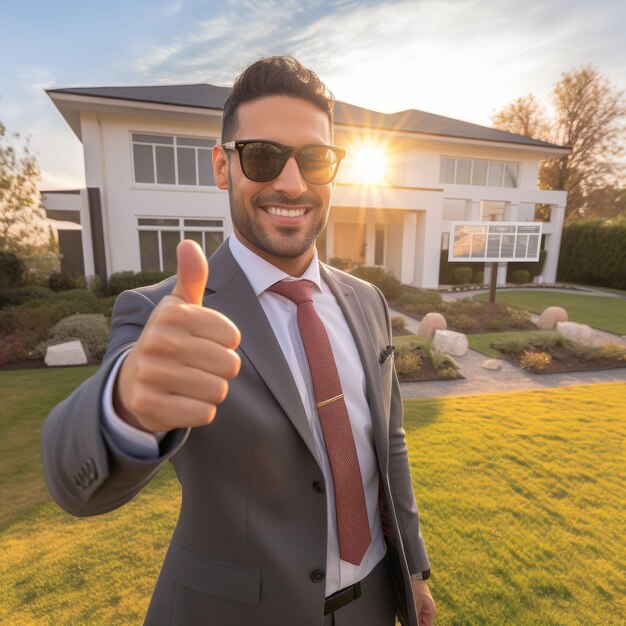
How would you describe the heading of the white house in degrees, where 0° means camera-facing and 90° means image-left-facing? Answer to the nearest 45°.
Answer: approximately 0°

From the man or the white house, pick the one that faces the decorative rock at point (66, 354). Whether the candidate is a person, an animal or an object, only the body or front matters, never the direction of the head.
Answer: the white house

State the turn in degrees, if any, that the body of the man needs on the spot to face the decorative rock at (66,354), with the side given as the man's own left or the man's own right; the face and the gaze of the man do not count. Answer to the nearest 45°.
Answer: approximately 180°

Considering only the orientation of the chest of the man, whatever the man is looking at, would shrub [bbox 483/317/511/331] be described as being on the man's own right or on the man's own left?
on the man's own left

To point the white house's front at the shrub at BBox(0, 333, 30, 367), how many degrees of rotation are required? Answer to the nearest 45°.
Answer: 0° — it already faces it

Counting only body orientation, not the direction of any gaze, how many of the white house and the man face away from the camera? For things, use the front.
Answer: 0

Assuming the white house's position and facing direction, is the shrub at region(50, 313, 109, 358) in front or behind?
in front

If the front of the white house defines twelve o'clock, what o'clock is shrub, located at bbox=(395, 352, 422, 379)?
The shrub is roughly at 11 o'clock from the white house.

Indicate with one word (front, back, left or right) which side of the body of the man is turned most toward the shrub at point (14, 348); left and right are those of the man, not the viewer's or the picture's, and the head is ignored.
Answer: back

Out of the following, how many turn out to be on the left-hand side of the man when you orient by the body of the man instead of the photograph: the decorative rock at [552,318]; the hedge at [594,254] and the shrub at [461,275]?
3

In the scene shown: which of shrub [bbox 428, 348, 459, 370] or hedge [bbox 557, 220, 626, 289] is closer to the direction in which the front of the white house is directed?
the shrub

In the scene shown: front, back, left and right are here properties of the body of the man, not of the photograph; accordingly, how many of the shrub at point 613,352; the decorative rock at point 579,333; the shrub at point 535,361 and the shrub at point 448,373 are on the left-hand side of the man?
4

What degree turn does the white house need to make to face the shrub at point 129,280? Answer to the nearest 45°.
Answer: approximately 45° to its right

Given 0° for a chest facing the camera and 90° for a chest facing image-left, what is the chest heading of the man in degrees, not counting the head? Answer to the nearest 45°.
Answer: approximately 315°

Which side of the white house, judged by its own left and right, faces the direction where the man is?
front
